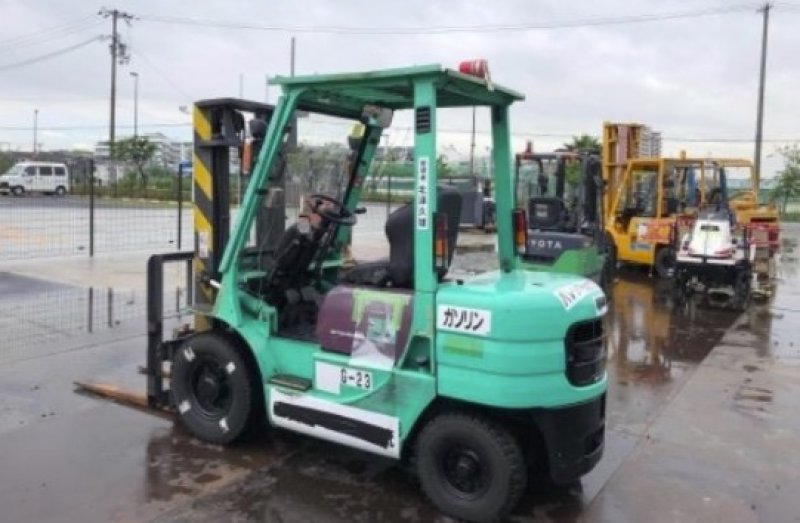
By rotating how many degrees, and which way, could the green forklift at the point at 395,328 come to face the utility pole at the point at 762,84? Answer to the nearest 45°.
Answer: approximately 90° to its right

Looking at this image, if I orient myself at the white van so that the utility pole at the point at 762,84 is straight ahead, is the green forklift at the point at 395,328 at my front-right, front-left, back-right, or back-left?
front-right

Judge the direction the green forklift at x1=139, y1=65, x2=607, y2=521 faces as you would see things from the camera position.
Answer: facing away from the viewer and to the left of the viewer

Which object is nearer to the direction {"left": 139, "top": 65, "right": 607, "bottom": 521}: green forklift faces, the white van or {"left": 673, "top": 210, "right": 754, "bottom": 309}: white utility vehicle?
the white van

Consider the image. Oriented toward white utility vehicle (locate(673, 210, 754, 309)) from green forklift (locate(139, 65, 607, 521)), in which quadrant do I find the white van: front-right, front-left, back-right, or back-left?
front-left

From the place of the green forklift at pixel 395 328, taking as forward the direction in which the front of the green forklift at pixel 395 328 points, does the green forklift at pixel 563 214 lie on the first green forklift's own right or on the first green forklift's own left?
on the first green forklift's own right

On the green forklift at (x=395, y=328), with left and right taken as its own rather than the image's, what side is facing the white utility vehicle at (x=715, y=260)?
right

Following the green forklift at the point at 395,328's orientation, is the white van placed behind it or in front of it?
in front
